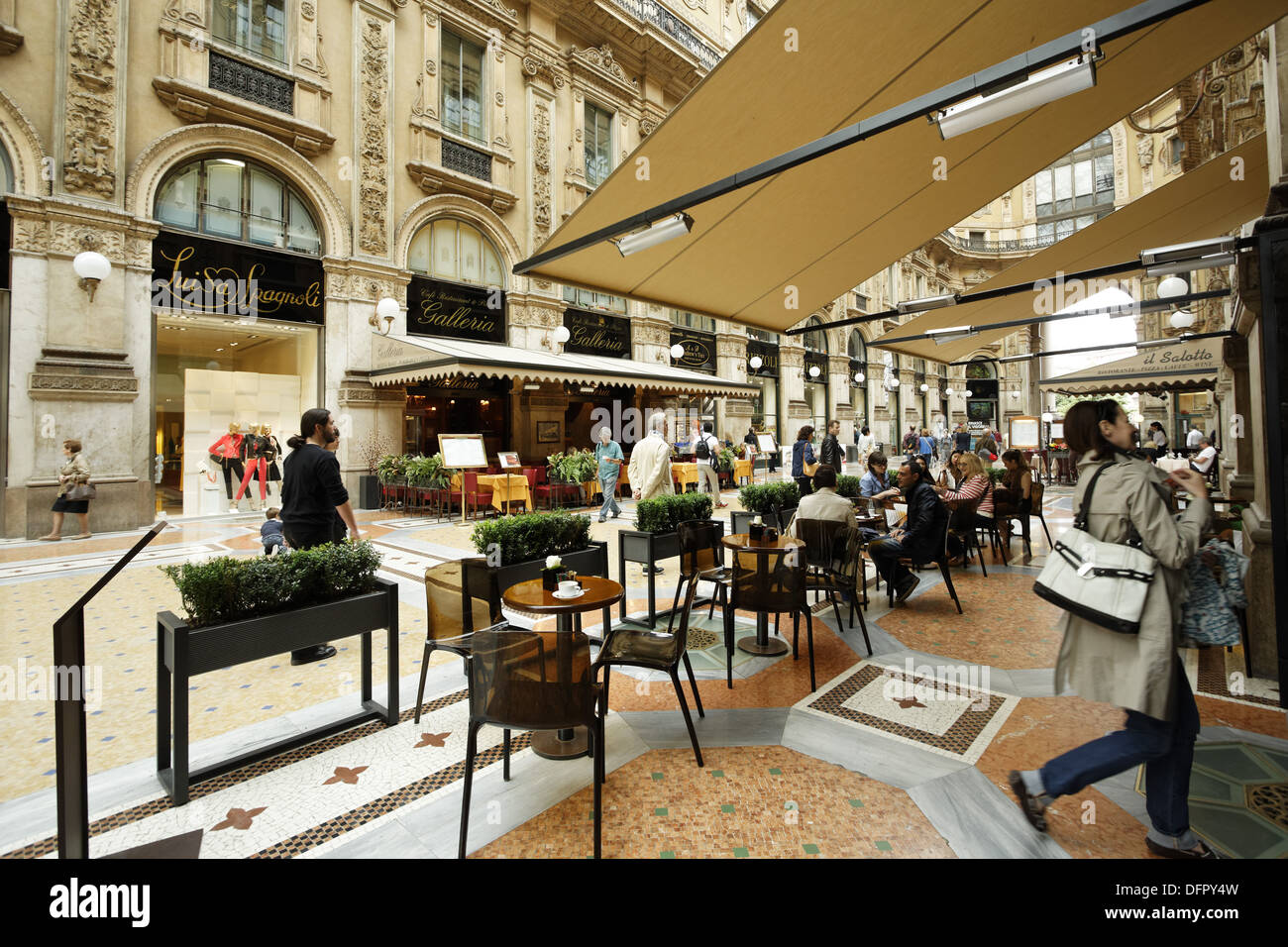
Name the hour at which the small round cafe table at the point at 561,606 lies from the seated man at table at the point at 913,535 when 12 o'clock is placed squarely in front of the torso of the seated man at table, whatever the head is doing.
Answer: The small round cafe table is roughly at 10 o'clock from the seated man at table.

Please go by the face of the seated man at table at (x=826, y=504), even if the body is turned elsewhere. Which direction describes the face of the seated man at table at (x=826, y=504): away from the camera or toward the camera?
away from the camera

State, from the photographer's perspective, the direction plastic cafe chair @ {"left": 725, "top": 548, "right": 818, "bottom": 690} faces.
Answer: facing away from the viewer

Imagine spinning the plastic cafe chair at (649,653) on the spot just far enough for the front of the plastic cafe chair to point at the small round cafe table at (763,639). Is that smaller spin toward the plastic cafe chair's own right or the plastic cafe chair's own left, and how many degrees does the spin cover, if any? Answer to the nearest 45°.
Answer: approximately 135° to the plastic cafe chair's own right

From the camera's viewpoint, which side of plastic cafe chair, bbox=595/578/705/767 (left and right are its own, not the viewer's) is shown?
left

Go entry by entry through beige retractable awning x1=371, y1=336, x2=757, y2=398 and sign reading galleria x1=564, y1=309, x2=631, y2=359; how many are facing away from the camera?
0

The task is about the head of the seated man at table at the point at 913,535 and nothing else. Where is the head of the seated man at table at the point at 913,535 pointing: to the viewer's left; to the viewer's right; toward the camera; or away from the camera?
to the viewer's left

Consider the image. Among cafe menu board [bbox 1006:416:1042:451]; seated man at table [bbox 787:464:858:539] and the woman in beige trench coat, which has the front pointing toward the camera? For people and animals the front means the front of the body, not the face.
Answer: the cafe menu board

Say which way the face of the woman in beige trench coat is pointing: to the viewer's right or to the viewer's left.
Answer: to the viewer's right

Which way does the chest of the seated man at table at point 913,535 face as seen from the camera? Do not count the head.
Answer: to the viewer's left

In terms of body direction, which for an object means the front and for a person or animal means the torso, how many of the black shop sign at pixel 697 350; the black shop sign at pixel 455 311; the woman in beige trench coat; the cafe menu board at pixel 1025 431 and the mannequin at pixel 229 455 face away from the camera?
0

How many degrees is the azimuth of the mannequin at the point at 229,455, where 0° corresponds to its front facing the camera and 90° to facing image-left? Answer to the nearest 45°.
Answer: approximately 315°

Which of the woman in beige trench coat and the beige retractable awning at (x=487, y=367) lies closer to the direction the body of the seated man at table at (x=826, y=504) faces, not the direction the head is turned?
the beige retractable awning

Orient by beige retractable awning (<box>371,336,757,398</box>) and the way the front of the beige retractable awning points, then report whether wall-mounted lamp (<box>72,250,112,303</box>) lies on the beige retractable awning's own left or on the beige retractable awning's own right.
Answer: on the beige retractable awning's own right

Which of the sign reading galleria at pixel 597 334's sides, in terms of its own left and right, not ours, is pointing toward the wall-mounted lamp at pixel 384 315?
right

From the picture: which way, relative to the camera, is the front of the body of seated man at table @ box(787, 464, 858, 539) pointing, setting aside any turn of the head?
away from the camera

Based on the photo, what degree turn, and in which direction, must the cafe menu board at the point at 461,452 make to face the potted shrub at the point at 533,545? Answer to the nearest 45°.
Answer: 0° — it already faces it

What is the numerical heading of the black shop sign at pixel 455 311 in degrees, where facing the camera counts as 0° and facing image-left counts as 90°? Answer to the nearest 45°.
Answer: approximately 315°

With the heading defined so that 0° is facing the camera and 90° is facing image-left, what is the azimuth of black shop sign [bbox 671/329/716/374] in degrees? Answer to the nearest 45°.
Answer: approximately 315°
